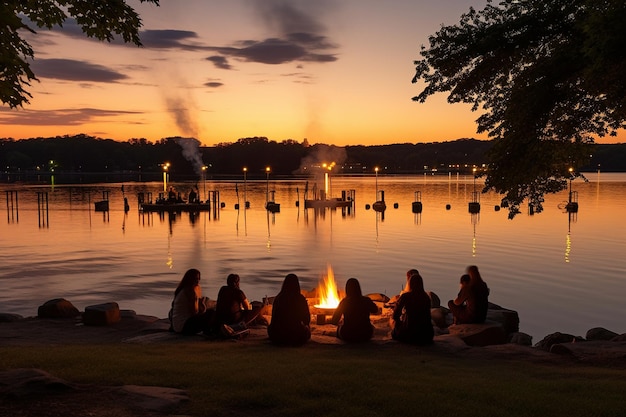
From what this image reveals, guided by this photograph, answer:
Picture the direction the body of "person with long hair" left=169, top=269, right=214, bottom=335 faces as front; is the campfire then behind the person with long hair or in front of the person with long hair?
in front

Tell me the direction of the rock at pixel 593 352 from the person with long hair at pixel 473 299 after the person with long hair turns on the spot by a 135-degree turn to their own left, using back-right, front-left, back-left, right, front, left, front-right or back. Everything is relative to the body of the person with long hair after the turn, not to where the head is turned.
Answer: front

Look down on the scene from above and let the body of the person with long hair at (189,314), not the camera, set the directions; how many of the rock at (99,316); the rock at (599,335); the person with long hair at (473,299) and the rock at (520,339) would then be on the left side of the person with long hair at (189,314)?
1

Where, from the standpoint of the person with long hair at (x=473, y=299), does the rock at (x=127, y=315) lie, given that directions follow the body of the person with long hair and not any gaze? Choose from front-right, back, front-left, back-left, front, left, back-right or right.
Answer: front

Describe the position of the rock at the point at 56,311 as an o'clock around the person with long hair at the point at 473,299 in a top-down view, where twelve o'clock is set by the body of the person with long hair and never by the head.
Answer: The rock is roughly at 12 o'clock from the person with long hair.

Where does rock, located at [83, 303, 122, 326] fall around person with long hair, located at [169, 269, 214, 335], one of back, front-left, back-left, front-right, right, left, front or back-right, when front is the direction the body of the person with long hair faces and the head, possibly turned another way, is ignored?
left

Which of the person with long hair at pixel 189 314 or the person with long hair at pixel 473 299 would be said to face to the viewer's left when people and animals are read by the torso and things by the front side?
the person with long hair at pixel 473 299

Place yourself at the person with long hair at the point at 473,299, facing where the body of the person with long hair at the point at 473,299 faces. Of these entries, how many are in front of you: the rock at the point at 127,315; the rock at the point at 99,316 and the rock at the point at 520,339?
2

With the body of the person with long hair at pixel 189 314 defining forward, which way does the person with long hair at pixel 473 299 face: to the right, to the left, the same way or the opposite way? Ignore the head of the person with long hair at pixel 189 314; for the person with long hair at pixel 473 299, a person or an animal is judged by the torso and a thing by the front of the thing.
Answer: to the left

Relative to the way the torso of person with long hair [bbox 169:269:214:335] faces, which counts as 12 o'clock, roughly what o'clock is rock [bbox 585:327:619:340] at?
The rock is roughly at 1 o'clock from the person with long hair.

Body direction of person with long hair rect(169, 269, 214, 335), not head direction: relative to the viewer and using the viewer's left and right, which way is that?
facing away from the viewer and to the right of the viewer

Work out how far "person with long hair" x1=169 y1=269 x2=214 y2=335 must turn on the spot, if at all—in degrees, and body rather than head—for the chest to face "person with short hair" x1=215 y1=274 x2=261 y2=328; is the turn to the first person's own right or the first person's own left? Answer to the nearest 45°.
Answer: approximately 45° to the first person's own right

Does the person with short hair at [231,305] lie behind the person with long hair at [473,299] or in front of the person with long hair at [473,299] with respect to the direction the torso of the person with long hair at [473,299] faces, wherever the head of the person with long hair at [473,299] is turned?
in front

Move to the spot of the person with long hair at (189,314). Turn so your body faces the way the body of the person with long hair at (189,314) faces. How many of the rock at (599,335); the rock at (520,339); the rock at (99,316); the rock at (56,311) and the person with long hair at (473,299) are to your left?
2

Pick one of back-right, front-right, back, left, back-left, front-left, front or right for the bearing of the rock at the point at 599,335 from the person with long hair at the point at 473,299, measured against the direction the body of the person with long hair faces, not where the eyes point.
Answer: back-right
